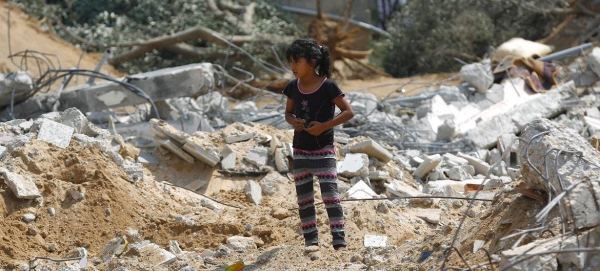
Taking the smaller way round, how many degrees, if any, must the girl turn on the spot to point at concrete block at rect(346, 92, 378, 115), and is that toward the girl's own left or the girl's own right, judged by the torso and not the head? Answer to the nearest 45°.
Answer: approximately 135° to the girl's own right

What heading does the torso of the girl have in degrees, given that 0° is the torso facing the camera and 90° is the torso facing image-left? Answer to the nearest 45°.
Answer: approximately 45°

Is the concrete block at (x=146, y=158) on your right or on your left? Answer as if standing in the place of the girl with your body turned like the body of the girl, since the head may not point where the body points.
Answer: on your right

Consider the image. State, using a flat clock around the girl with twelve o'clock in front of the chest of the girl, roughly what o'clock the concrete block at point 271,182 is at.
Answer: The concrete block is roughly at 4 o'clock from the girl.

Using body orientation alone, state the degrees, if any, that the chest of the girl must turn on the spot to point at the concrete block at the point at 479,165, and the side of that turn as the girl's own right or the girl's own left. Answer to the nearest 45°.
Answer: approximately 180°

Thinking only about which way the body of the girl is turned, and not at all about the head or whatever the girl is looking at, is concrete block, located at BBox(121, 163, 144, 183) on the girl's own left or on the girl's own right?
on the girl's own right
